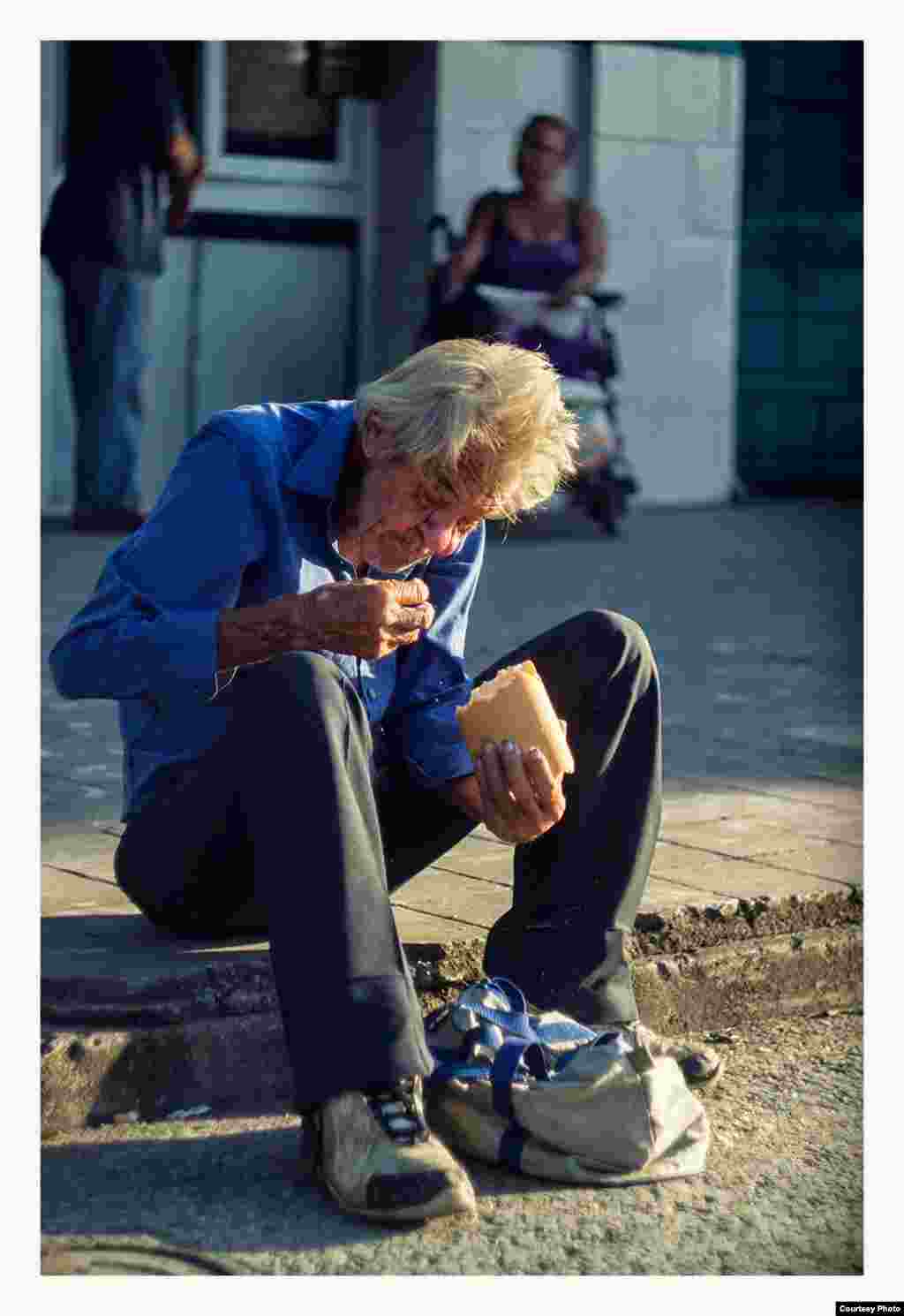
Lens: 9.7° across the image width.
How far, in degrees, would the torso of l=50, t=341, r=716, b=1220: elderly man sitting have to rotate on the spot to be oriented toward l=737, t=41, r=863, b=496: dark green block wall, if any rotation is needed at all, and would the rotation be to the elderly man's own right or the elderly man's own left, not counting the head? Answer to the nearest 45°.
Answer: approximately 135° to the elderly man's own left

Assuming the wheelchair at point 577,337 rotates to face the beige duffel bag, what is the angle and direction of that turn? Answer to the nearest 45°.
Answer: approximately 45° to its right

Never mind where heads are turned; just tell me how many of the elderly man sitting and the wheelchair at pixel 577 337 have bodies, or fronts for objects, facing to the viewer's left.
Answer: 0

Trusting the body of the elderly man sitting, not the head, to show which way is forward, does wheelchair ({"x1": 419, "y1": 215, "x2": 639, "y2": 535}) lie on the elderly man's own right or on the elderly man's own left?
on the elderly man's own left

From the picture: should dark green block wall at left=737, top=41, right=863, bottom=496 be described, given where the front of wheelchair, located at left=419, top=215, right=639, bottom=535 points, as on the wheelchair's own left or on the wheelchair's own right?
on the wheelchair's own left

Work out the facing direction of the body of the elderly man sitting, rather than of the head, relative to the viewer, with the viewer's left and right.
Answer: facing the viewer and to the right of the viewer

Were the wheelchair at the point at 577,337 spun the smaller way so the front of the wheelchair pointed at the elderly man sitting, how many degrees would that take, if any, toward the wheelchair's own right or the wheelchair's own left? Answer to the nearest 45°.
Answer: approximately 45° to the wheelchair's own right
